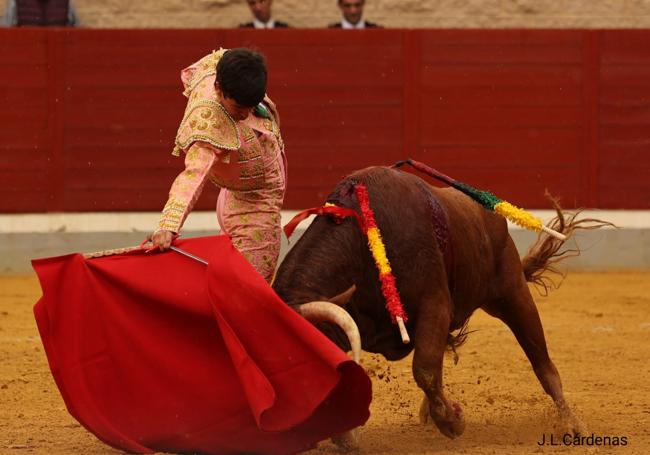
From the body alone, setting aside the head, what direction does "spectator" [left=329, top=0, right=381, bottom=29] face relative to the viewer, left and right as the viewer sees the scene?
facing the viewer

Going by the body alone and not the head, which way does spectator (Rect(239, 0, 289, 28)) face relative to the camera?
toward the camera

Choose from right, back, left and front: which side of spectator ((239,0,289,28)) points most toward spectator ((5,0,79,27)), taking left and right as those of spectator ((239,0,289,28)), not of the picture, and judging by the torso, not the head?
right

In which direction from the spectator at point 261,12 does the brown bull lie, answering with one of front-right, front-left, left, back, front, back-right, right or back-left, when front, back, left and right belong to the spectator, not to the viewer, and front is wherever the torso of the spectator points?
front

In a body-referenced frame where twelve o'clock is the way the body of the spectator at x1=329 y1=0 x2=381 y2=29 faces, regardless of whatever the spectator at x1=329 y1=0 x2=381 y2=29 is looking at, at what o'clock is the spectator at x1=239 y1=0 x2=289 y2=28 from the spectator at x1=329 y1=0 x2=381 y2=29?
the spectator at x1=239 y1=0 x2=289 y2=28 is roughly at 3 o'clock from the spectator at x1=329 y1=0 x2=381 y2=29.

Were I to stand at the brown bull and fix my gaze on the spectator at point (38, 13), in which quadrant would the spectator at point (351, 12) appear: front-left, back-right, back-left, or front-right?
front-right

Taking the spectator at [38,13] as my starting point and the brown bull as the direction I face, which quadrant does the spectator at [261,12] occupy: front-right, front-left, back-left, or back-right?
front-left

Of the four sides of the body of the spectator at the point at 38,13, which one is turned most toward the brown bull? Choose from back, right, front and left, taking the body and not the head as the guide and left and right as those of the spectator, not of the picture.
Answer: front

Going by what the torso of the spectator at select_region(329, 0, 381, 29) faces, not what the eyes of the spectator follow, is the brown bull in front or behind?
in front

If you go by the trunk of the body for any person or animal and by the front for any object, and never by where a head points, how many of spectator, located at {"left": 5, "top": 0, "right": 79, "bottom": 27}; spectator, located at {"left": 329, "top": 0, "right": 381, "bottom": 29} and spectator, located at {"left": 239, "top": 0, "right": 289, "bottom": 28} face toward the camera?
3

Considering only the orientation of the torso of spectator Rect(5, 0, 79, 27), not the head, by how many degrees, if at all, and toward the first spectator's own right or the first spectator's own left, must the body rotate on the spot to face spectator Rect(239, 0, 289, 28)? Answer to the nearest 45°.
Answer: approximately 90° to the first spectator's own left

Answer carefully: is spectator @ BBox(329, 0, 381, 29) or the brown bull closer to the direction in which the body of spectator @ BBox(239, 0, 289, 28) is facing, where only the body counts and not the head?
the brown bull
